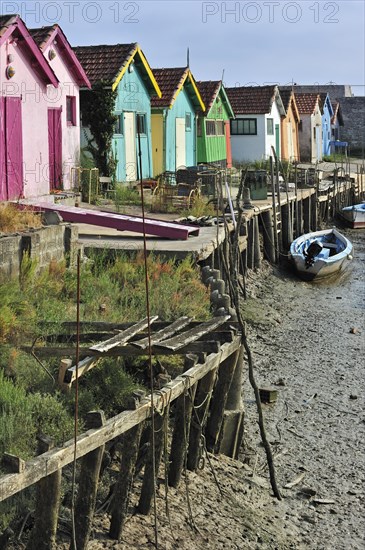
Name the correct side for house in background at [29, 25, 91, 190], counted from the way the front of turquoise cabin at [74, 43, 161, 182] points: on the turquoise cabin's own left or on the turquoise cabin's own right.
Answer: on the turquoise cabin's own right

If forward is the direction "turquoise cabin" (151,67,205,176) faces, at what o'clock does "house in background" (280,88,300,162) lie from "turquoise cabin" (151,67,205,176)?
The house in background is roughly at 8 o'clock from the turquoise cabin.

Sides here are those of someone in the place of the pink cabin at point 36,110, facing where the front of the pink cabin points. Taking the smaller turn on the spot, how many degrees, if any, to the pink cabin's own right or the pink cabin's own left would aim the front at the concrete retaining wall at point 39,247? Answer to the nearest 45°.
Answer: approximately 45° to the pink cabin's own right

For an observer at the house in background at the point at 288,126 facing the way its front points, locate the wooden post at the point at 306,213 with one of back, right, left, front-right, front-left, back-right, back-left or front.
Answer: front-right

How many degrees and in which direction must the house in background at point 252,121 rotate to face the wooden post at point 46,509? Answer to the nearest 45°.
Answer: approximately 90° to its right

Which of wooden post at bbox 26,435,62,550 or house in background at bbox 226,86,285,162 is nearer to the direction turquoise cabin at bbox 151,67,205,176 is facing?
the wooden post

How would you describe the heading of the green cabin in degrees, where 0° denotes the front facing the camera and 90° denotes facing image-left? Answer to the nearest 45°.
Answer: approximately 315°

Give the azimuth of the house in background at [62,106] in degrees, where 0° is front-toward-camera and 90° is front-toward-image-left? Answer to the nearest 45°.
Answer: approximately 315°

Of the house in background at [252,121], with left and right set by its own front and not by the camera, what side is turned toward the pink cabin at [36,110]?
right
